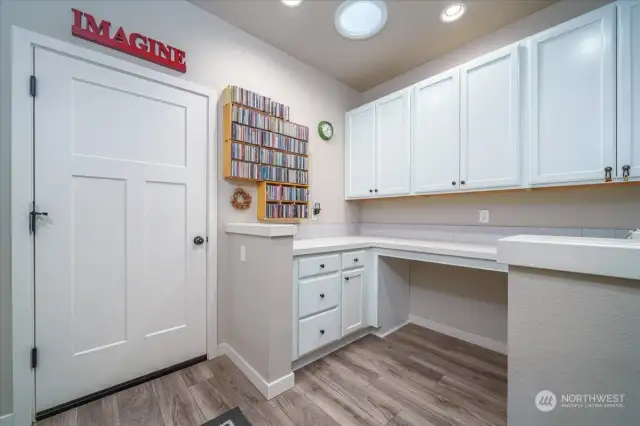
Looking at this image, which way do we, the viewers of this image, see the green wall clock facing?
facing the viewer and to the right of the viewer

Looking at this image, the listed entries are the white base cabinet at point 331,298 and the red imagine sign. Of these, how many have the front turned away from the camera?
0

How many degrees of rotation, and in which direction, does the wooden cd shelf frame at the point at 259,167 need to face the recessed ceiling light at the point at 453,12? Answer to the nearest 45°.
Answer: approximately 45° to its left

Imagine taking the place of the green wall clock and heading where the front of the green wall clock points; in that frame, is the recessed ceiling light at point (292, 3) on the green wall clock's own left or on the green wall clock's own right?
on the green wall clock's own right

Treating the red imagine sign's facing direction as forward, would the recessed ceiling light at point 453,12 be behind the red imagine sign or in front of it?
in front

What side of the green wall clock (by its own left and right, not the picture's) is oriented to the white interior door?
right

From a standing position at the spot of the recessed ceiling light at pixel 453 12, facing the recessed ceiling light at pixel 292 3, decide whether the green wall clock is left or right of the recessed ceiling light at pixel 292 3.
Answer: right

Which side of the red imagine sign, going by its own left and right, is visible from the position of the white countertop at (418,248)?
left

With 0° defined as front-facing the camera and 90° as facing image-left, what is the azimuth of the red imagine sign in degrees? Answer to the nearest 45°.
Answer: approximately 315°
